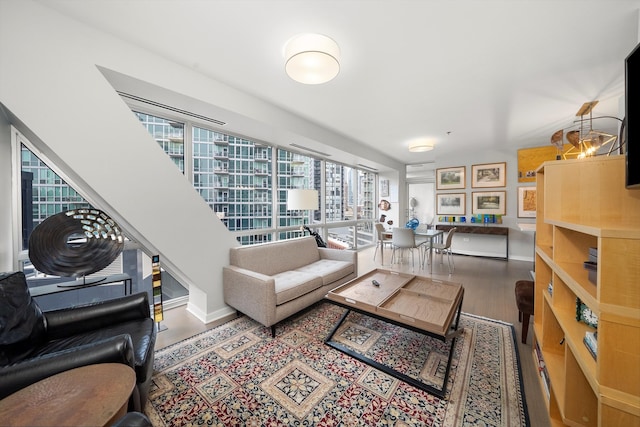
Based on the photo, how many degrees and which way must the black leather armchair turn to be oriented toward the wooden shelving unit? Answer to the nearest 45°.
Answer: approximately 45° to its right

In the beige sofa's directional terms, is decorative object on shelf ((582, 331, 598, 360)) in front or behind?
in front

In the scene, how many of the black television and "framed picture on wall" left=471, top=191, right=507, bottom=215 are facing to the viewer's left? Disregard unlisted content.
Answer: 1

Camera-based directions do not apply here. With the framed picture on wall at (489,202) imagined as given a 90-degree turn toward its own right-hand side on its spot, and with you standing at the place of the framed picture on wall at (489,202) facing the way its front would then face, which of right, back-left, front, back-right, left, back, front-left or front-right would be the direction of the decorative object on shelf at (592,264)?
left

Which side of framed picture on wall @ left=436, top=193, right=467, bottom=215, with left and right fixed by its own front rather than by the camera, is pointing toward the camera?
front

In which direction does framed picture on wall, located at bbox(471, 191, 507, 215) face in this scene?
toward the camera

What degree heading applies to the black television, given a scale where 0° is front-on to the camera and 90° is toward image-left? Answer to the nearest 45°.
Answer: approximately 90°

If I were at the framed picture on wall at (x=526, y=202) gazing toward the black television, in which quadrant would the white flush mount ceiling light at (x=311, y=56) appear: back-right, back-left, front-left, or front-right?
front-right

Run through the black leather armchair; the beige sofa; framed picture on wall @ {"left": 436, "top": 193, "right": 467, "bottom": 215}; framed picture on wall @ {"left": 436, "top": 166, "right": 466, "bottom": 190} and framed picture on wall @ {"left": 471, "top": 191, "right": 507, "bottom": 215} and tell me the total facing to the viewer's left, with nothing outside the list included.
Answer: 0

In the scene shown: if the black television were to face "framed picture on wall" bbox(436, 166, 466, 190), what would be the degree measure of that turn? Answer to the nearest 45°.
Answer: approximately 45° to its right

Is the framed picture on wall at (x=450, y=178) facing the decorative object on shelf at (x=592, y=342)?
yes

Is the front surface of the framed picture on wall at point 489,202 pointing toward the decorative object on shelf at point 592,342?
yes

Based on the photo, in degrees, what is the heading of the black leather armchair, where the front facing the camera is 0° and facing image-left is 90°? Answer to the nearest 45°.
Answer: approximately 270°

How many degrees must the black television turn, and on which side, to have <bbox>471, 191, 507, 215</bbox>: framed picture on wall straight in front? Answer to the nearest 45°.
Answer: approximately 90° to its right

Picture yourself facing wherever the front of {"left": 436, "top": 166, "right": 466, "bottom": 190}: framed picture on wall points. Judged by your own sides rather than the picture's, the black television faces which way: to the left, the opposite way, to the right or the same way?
to the right

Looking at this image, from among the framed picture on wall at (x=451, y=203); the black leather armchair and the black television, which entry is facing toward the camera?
the framed picture on wall

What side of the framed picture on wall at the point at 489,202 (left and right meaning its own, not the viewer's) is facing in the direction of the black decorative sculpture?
front
